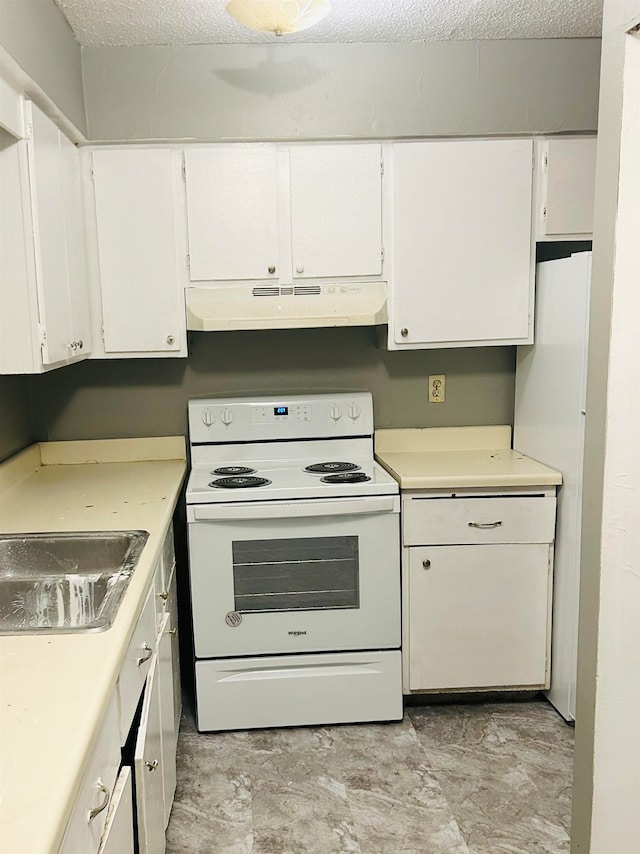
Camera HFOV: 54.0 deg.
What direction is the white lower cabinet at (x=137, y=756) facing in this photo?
to the viewer's right

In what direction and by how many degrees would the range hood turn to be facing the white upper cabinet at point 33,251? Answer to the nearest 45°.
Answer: approximately 45° to its right

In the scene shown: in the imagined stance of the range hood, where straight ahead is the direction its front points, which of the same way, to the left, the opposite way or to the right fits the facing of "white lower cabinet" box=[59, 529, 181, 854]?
to the left

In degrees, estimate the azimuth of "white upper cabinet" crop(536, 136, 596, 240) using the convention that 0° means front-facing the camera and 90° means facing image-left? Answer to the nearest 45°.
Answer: approximately 0°
